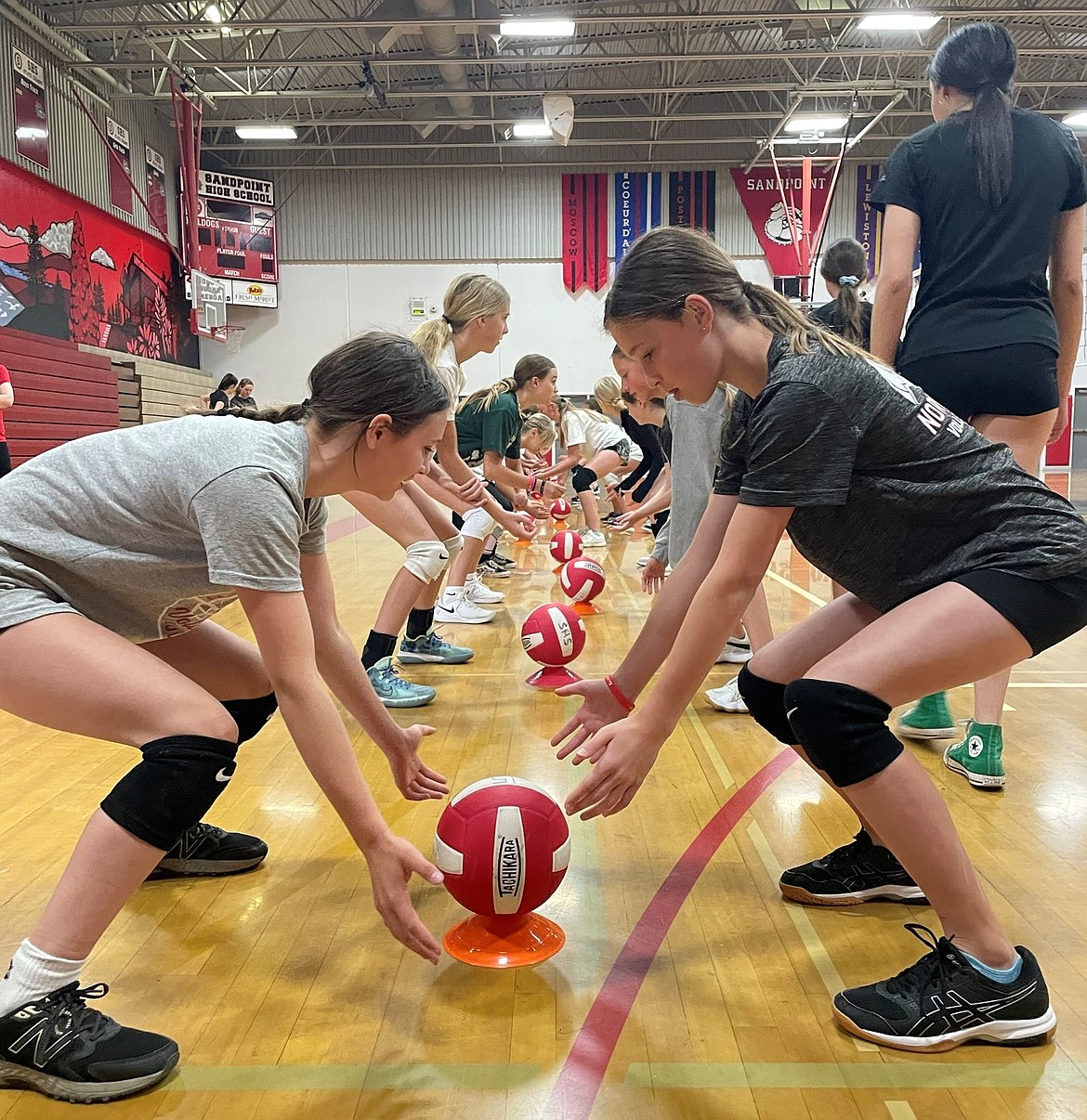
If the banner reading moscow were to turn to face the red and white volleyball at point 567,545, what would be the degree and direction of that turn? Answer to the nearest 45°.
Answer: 0° — it already faces it

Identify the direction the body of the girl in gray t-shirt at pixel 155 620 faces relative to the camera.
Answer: to the viewer's right

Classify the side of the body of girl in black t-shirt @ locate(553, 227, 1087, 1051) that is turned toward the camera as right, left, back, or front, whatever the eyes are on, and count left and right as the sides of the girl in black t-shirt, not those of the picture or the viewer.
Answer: left

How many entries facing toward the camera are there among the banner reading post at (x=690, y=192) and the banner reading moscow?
2

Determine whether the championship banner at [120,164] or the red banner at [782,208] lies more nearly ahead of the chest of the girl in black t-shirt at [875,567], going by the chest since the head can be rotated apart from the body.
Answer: the championship banner

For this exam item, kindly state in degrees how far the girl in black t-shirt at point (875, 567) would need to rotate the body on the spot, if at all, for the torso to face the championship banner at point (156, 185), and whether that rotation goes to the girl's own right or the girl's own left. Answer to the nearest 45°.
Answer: approximately 45° to the girl's own right

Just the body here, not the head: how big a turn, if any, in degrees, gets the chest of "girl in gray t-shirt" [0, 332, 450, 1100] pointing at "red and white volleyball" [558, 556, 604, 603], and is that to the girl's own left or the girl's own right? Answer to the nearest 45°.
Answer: approximately 45° to the girl's own left

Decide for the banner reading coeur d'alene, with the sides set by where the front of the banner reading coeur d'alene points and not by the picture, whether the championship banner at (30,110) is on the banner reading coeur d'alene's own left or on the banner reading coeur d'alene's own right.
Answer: on the banner reading coeur d'alene's own right

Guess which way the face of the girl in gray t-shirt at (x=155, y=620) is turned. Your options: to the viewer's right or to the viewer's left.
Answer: to the viewer's right

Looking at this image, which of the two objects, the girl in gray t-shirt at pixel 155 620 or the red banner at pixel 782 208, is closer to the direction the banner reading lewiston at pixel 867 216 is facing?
the girl in gray t-shirt
